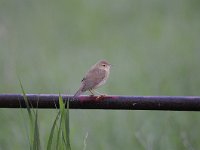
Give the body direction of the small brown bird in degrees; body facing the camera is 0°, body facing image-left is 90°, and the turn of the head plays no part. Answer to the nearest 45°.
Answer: approximately 270°
